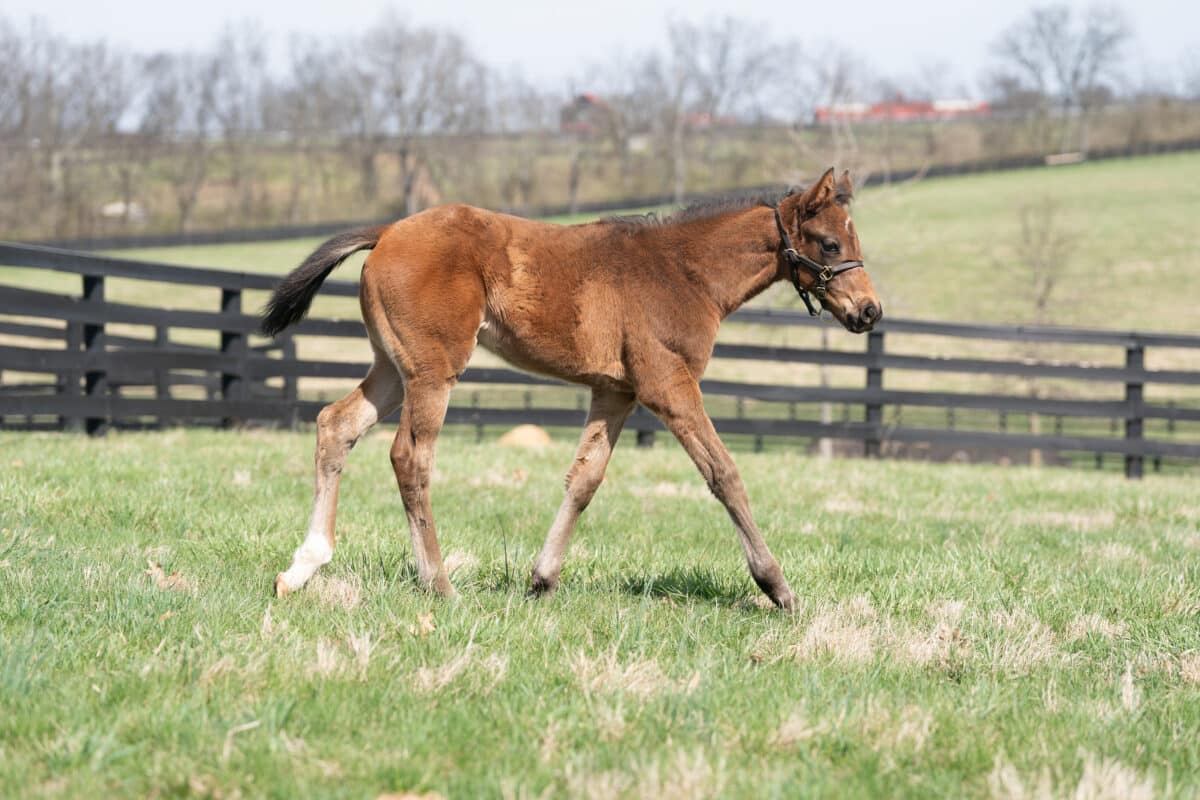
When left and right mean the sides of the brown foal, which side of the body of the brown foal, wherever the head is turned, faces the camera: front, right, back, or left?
right

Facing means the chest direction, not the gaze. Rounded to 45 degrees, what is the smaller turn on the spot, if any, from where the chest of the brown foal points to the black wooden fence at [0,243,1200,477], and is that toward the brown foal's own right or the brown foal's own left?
approximately 90° to the brown foal's own left
